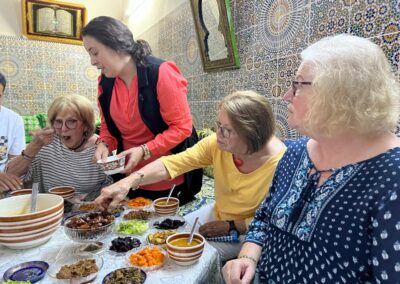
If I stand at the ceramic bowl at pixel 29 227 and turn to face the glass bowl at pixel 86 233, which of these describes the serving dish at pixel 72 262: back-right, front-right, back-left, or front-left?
front-right

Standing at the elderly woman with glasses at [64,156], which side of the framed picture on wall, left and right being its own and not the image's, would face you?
front

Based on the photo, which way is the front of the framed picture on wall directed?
toward the camera

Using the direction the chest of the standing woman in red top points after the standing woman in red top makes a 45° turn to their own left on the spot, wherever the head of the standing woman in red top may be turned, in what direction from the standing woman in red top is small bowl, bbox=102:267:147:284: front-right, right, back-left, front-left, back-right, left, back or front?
front

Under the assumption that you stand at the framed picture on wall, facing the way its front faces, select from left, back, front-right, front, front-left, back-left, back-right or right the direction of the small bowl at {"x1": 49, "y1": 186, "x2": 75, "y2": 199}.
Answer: front

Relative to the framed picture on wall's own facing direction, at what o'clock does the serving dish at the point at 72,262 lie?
The serving dish is roughly at 12 o'clock from the framed picture on wall.

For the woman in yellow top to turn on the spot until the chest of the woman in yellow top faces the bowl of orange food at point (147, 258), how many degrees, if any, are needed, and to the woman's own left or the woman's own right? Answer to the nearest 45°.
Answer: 0° — they already face it

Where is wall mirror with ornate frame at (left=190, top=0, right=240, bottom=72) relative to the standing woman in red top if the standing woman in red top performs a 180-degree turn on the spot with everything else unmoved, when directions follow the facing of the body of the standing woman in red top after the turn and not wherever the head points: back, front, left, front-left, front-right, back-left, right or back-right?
front

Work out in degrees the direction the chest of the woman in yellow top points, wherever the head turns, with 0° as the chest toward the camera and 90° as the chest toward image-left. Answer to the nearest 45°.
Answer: approximately 45°

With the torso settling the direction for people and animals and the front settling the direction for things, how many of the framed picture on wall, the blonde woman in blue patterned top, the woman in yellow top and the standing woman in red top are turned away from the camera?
0

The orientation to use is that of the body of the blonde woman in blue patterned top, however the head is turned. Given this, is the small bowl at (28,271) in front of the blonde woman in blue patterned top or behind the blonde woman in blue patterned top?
in front

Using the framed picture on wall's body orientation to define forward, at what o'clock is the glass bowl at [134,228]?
The glass bowl is roughly at 12 o'clock from the framed picture on wall.

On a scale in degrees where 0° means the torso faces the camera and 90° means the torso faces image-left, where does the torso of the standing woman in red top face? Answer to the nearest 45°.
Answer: approximately 45°

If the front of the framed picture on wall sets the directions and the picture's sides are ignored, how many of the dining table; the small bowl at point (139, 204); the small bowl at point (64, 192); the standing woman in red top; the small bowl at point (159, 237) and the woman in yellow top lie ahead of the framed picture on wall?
6

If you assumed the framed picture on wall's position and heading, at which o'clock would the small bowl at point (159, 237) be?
The small bowl is roughly at 12 o'clock from the framed picture on wall.

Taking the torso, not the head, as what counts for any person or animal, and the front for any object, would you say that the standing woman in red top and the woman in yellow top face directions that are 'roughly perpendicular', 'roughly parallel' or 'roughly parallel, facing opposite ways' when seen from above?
roughly parallel

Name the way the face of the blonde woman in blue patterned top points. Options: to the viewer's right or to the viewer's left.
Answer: to the viewer's left

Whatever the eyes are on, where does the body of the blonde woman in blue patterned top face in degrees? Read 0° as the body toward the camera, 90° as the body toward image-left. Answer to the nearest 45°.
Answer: approximately 45°
